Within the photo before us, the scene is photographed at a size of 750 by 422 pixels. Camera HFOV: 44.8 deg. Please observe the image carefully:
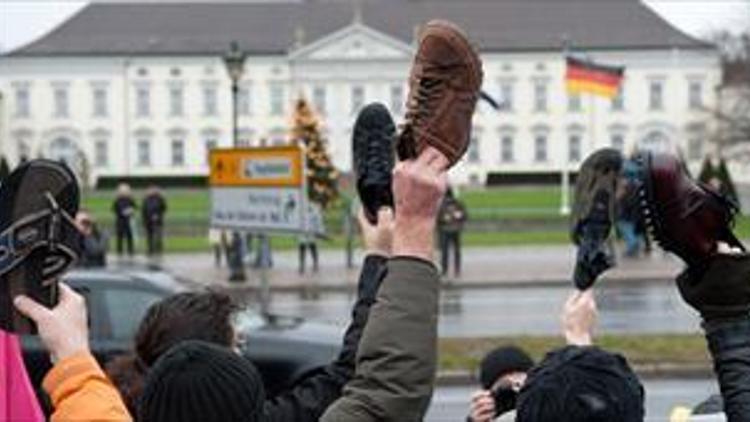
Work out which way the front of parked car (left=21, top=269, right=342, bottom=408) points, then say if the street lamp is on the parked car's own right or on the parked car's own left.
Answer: on the parked car's own left

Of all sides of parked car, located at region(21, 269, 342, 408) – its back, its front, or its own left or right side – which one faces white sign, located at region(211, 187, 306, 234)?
left

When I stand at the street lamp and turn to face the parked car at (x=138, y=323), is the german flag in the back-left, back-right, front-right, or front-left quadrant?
back-left

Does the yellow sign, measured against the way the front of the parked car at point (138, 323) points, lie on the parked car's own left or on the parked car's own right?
on the parked car's own left

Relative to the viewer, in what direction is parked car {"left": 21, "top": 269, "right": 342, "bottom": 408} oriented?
to the viewer's right

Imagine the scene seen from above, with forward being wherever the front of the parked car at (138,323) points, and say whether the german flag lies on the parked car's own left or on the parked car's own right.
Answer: on the parked car's own left
